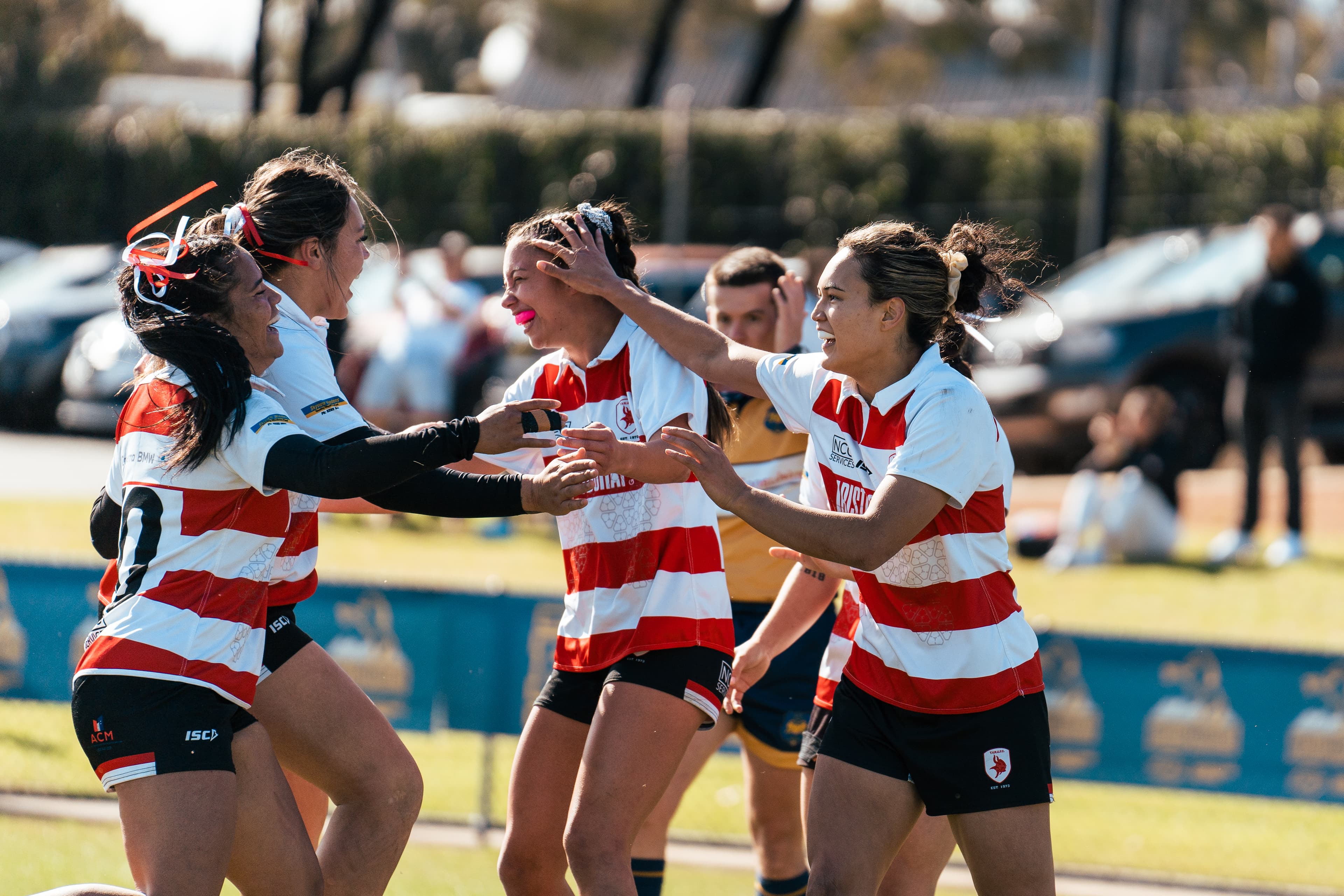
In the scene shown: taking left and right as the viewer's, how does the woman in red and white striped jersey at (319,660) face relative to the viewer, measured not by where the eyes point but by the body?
facing to the right of the viewer

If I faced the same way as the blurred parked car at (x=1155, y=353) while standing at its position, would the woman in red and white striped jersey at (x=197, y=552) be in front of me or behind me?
in front

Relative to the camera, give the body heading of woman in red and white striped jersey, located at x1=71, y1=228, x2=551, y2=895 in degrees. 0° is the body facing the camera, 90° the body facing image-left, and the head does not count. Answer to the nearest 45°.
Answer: approximately 225°

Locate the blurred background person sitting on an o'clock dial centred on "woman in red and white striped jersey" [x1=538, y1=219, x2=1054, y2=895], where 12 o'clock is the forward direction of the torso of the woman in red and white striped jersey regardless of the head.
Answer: The blurred background person sitting is roughly at 5 o'clock from the woman in red and white striped jersey.

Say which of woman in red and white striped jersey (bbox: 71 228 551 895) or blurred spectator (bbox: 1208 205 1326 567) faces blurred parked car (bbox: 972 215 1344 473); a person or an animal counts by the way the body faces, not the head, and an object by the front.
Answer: the woman in red and white striped jersey

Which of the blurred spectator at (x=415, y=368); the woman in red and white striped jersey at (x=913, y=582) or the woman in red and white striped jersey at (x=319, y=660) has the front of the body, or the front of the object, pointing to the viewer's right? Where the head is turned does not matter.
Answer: the woman in red and white striped jersey at (x=319, y=660)

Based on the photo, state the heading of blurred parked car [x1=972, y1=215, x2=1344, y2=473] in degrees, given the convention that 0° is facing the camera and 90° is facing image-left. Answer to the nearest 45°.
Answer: approximately 45°

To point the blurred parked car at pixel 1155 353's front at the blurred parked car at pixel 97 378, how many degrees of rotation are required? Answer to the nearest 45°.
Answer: approximately 45° to its right

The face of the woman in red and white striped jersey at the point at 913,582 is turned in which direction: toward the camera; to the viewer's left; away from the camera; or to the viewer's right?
to the viewer's left

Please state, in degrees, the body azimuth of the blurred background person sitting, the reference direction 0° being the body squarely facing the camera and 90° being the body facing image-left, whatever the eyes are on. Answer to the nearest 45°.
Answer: approximately 45°

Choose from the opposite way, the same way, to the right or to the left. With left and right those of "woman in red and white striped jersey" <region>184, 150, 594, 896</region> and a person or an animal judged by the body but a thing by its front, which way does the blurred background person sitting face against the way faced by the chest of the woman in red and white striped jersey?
the opposite way

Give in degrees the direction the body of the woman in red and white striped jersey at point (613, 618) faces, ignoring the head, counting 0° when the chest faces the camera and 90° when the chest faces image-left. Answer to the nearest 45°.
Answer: approximately 45°

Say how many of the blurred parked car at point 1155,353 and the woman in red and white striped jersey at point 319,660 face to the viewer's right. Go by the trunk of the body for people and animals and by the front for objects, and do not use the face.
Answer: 1

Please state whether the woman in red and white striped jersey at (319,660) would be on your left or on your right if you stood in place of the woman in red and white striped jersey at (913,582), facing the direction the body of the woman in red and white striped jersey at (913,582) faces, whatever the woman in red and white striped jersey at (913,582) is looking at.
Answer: on your right

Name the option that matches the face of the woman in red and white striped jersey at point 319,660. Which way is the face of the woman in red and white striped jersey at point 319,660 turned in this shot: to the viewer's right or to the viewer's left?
to the viewer's right
